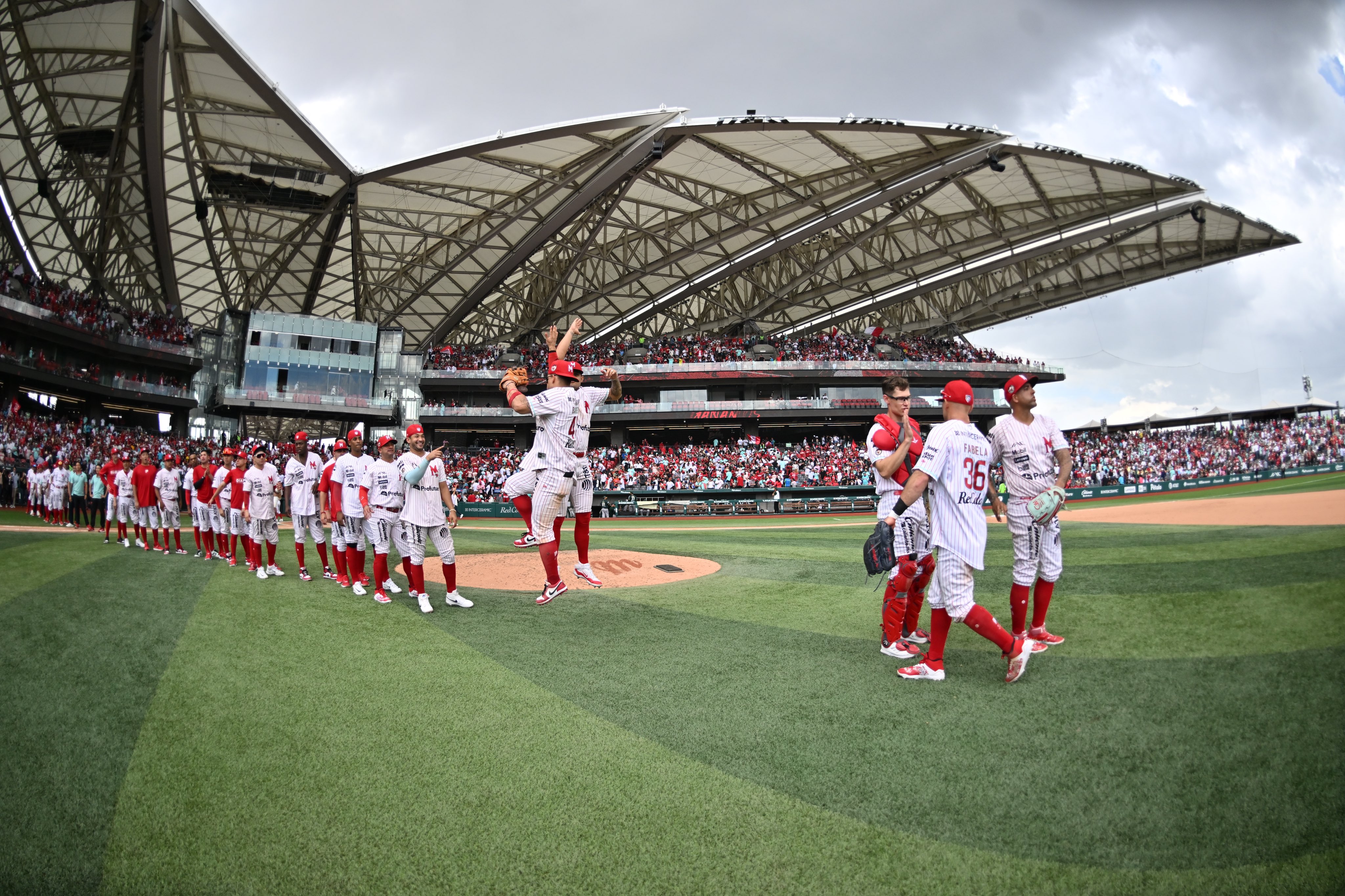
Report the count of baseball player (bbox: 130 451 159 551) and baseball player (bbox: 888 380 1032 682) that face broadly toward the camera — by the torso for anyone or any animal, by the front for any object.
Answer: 1

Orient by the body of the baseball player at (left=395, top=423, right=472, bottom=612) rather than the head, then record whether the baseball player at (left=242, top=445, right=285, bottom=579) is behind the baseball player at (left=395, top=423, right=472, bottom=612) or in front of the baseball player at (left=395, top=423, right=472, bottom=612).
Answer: behind

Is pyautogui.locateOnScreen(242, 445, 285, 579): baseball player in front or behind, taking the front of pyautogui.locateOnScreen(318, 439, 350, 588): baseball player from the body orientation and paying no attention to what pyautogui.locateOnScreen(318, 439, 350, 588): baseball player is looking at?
behind

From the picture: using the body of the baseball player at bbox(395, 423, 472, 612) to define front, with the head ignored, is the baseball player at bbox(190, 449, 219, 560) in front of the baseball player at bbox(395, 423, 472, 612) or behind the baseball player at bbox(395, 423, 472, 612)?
behind

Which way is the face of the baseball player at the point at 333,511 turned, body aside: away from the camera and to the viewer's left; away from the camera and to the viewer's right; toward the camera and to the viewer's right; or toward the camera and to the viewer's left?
toward the camera and to the viewer's right

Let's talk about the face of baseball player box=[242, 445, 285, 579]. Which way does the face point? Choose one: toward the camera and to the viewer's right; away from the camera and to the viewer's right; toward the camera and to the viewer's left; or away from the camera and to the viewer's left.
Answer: toward the camera and to the viewer's right
